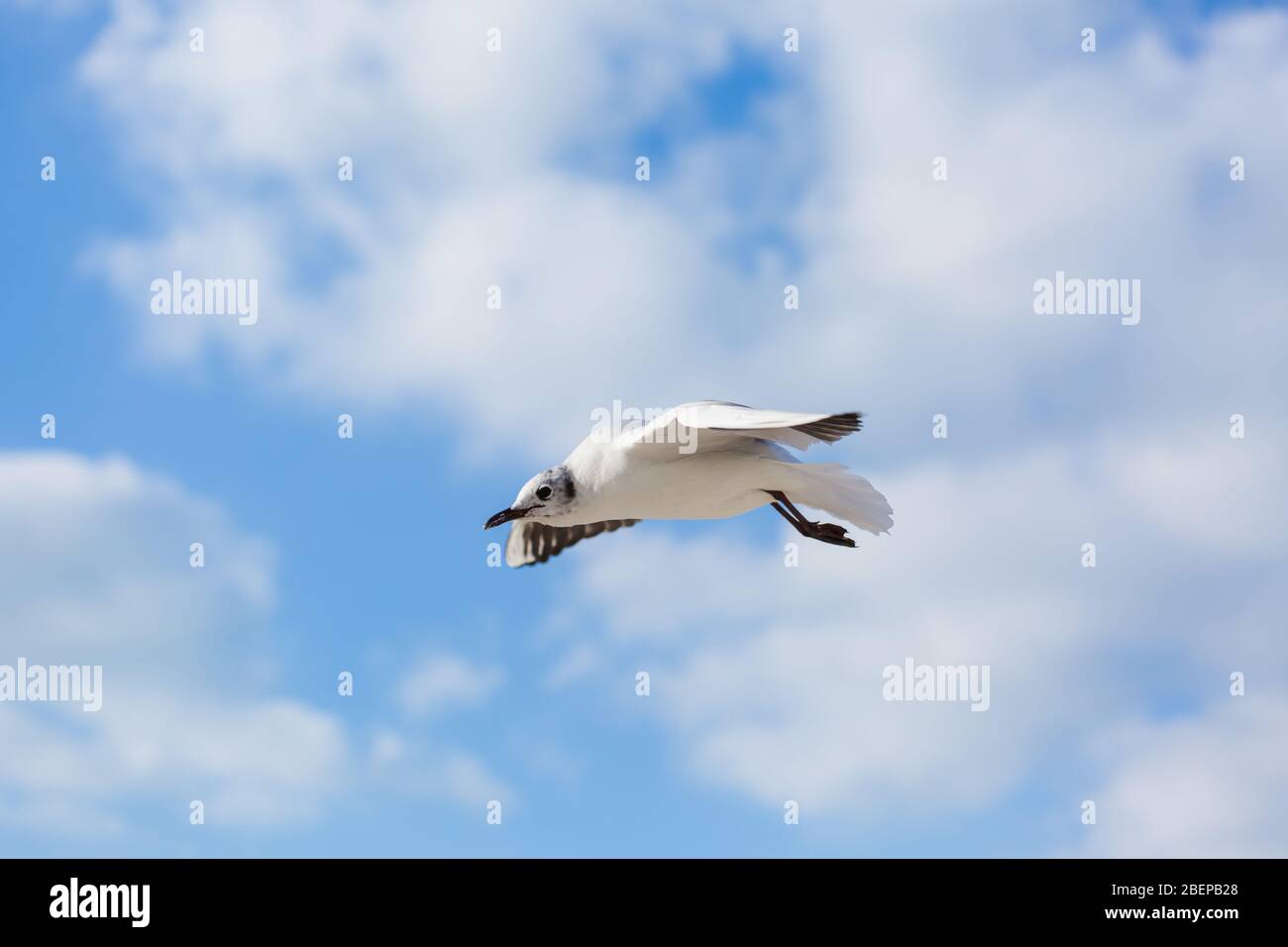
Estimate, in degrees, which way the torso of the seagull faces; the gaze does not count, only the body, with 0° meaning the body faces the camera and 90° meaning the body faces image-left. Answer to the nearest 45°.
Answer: approximately 90°
